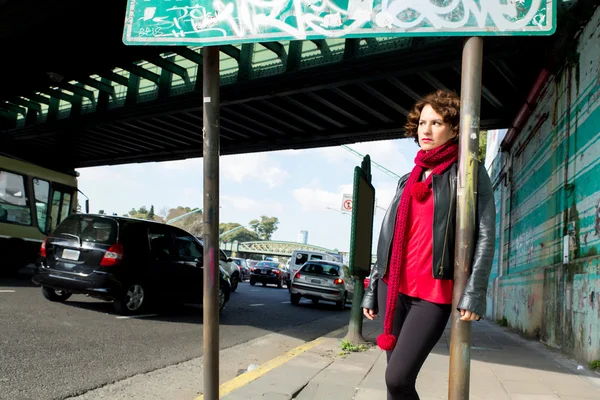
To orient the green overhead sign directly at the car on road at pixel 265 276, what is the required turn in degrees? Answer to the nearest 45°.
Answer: approximately 180°

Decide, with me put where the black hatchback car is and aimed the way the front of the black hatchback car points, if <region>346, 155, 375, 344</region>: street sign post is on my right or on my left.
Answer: on my right

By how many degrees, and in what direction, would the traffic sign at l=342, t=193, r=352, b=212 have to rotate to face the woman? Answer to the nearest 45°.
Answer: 0° — it already faces them

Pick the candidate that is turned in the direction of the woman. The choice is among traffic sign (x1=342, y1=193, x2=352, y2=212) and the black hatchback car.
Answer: the traffic sign

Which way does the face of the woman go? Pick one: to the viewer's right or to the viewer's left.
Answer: to the viewer's left

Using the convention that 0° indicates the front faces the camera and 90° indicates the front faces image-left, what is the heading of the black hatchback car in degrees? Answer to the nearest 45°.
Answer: approximately 225°

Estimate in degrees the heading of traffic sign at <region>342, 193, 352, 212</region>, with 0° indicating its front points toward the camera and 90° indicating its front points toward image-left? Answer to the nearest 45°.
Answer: approximately 0°

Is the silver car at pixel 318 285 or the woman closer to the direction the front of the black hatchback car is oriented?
the silver car
